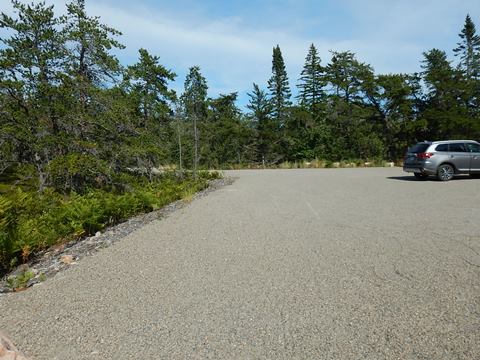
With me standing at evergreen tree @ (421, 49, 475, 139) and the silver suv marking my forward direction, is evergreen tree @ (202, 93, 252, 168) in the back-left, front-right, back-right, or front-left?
front-right

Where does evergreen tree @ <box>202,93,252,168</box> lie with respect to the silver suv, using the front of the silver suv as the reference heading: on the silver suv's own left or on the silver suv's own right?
on the silver suv's own left

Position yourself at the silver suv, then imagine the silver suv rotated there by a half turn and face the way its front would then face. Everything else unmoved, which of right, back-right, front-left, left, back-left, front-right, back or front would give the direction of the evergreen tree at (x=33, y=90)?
front

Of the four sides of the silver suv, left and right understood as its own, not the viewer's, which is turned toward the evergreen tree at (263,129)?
left

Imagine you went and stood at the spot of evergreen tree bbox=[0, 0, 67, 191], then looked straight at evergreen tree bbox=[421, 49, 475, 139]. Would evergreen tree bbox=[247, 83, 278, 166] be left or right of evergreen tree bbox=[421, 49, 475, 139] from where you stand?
left

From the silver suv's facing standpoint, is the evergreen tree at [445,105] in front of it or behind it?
in front

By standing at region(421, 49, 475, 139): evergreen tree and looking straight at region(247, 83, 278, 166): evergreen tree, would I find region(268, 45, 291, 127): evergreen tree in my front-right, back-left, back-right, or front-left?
front-right

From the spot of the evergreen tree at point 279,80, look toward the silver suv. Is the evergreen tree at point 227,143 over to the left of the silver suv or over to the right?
right

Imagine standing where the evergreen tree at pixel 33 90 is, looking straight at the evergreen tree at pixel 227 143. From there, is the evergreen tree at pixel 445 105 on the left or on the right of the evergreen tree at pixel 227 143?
right

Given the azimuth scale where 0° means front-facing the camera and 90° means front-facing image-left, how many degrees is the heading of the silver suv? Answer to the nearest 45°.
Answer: approximately 225°

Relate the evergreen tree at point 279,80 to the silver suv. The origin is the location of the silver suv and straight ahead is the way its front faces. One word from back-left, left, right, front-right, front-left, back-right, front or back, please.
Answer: left
